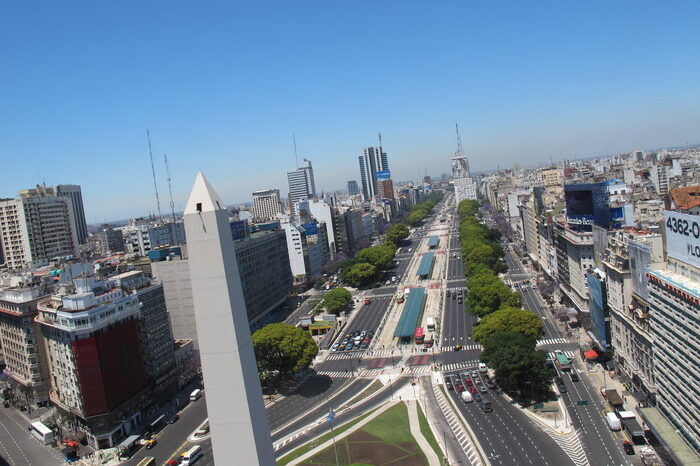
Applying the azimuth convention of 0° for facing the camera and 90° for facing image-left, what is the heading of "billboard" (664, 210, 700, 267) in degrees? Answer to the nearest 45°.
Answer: approximately 45°
